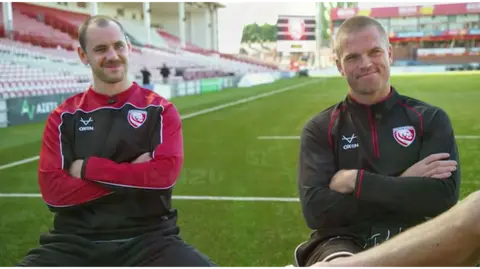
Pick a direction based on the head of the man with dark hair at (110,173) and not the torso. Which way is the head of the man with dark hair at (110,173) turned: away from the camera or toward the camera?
toward the camera

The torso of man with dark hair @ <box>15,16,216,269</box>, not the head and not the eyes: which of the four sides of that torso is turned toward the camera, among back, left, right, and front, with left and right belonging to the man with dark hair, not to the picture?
front

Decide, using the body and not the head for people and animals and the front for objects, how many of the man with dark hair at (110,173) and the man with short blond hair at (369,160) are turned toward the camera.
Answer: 2

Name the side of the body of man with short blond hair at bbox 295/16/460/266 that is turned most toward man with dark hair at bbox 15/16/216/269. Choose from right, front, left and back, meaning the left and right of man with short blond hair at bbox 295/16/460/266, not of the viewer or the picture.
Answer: right

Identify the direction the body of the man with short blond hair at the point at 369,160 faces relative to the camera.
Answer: toward the camera

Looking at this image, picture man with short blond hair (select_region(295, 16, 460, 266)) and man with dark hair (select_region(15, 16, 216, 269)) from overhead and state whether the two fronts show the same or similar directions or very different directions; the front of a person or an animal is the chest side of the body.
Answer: same or similar directions

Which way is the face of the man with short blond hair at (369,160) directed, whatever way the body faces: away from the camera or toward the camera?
toward the camera

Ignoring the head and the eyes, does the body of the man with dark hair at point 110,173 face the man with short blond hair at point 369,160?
no
